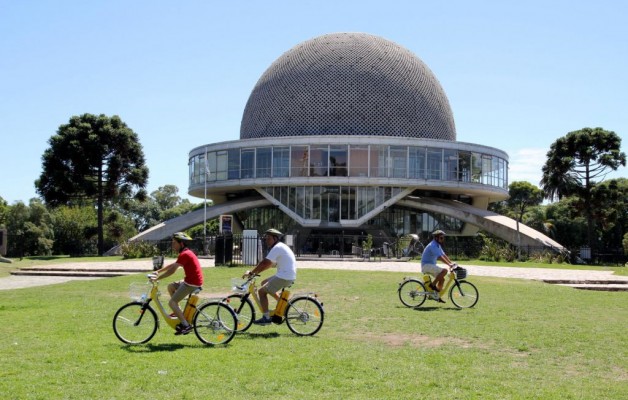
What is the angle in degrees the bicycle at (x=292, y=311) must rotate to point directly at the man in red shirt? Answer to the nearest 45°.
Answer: approximately 45° to its left

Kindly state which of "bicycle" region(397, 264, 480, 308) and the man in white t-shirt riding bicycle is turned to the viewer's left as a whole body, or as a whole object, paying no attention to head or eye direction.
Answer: the man in white t-shirt riding bicycle

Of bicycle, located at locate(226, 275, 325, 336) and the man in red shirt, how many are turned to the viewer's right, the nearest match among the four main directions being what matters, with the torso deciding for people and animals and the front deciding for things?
0

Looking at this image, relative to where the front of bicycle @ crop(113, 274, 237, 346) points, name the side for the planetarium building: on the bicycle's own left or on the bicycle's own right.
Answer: on the bicycle's own right

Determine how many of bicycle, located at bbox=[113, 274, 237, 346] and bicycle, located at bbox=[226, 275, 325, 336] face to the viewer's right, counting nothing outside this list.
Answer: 0

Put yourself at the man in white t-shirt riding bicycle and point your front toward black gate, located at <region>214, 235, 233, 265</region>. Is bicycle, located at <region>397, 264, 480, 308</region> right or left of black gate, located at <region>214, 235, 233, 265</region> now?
right

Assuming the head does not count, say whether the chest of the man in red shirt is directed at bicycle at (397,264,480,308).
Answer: no

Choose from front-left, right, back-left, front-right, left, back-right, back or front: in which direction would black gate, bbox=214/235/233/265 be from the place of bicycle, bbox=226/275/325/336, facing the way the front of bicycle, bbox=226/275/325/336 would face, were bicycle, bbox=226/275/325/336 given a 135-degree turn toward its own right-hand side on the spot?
front-left

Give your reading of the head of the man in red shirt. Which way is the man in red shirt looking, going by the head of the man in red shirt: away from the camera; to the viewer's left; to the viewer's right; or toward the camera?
to the viewer's left

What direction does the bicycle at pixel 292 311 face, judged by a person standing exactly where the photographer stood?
facing to the left of the viewer

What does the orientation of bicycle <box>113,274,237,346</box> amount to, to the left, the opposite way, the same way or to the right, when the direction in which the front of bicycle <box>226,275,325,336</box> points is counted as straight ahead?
the same way

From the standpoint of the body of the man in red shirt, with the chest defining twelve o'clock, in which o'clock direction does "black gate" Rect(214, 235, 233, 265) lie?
The black gate is roughly at 3 o'clock from the man in red shirt.

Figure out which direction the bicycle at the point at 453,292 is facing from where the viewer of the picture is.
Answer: facing to the right of the viewer

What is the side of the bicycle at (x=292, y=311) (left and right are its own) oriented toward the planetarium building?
right

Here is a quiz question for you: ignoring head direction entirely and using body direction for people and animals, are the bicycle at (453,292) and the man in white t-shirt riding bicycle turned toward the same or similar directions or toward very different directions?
very different directions

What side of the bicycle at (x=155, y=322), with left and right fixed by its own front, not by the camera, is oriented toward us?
left

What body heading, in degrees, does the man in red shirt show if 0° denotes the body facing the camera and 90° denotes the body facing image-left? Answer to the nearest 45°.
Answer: approximately 90°

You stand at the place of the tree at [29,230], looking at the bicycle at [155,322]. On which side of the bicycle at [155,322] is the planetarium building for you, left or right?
left

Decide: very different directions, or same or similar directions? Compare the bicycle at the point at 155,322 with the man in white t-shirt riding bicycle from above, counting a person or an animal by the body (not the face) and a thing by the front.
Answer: same or similar directions

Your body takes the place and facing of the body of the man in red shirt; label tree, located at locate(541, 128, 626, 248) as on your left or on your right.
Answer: on your right

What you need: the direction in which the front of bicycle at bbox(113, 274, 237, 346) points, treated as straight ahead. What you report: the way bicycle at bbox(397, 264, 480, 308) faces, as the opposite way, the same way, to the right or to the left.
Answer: the opposite way

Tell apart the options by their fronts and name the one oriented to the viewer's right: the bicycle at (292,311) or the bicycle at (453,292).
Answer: the bicycle at (453,292)
